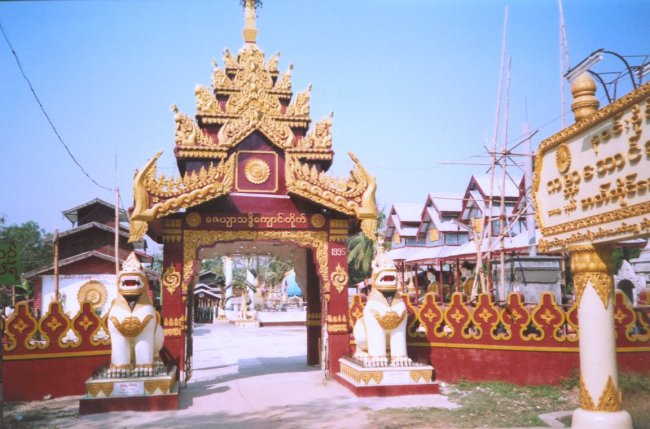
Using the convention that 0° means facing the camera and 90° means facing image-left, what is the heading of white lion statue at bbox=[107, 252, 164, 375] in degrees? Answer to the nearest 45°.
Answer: approximately 0°

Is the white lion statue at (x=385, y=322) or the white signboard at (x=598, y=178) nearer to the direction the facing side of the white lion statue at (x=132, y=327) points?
the white signboard

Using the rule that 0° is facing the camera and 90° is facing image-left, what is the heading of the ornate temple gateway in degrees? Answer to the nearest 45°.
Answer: approximately 0°

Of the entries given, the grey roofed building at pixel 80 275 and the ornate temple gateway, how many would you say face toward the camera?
2

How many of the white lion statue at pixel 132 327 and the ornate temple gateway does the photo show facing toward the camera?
2

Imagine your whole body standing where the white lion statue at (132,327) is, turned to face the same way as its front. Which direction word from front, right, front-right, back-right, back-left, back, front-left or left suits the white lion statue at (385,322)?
left

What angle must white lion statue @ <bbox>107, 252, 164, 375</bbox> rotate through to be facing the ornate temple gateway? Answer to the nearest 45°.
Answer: approximately 135° to its left
